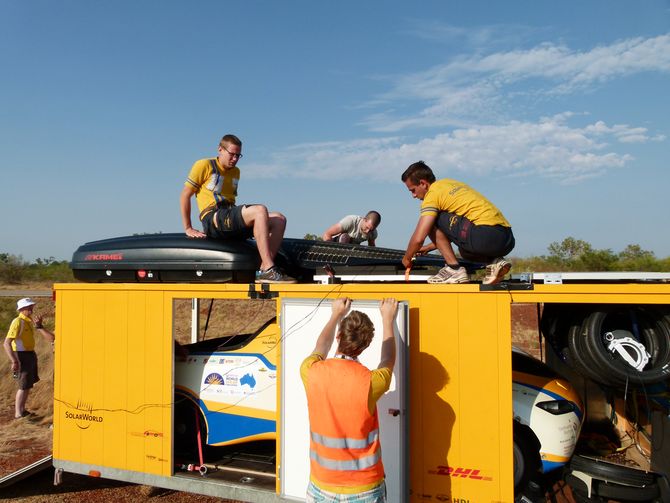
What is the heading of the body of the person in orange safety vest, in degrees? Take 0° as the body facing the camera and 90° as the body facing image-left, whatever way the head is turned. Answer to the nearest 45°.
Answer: approximately 180°

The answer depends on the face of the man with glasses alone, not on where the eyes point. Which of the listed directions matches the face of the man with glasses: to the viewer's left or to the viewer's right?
to the viewer's right

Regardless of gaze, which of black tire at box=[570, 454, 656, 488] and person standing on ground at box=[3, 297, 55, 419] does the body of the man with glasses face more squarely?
the black tire

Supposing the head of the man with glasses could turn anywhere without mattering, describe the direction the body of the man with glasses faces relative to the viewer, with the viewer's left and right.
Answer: facing the viewer and to the right of the viewer

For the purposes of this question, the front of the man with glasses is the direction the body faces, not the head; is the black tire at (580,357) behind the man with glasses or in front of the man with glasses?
in front

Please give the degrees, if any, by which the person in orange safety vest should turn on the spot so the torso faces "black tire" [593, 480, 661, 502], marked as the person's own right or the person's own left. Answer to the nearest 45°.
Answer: approximately 45° to the person's own right

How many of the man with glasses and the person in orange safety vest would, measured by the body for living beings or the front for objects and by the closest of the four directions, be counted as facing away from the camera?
1

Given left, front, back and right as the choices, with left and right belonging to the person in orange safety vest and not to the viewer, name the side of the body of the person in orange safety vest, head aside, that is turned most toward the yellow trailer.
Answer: front

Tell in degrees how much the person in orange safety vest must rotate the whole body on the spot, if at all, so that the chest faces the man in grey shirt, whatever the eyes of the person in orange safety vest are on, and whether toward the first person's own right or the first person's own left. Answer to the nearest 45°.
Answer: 0° — they already face them

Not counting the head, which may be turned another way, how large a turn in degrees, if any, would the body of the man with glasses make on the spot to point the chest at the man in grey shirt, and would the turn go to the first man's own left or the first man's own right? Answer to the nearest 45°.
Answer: approximately 90° to the first man's own left

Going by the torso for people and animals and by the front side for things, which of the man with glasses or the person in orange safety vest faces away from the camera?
the person in orange safety vest

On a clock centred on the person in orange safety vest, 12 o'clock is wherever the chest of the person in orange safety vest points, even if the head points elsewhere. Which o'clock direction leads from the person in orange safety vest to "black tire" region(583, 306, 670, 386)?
The black tire is roughly at 2 o'clock from the person in orange safety vest.

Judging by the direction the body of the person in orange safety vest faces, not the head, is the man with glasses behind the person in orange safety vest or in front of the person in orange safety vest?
in front

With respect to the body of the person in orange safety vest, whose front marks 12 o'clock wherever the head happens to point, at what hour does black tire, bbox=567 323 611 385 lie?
The black tire is roughly at 2 o'clock from the person in orange safety vest.

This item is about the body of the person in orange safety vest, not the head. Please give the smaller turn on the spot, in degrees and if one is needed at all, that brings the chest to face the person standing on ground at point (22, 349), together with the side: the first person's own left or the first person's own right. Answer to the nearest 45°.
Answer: approximately 45° to the first person's own left
